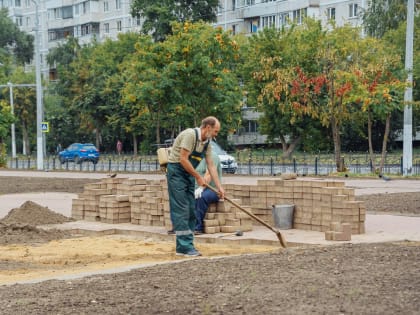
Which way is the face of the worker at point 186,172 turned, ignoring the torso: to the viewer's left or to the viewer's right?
to the viewer's right

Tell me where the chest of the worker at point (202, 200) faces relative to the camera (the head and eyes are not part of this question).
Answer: to the viewer's right

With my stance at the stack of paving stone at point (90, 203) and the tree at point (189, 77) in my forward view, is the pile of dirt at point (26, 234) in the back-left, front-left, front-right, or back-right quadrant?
back-left
